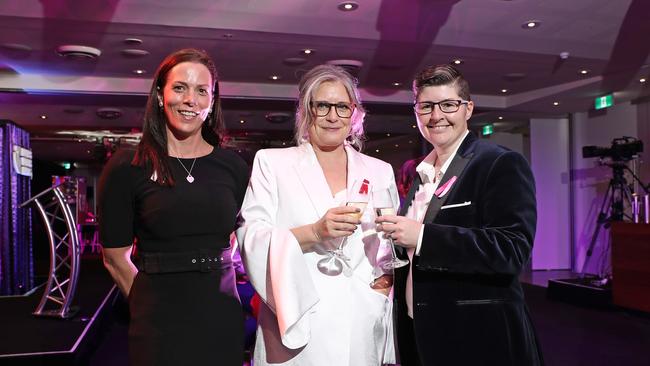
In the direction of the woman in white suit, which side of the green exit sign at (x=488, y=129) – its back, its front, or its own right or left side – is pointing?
front

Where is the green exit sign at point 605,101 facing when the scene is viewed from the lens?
facing the viewer and to the left of the viewer

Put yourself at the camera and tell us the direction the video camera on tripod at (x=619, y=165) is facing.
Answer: facing to the left of the viewer

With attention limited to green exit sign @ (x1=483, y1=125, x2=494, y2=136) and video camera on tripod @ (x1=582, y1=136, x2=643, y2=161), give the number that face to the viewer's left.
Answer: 1

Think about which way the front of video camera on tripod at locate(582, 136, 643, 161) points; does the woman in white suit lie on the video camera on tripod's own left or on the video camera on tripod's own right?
on the video camera on tripod's own left

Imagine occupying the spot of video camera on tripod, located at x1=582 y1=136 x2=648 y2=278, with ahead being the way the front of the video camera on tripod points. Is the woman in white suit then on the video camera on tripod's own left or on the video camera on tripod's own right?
on the video camera on tripod's own left

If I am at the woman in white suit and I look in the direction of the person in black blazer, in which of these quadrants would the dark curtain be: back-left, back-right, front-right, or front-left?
back-left

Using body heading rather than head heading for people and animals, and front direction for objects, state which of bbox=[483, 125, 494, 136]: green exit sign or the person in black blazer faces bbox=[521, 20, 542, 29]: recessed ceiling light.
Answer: the green exit sign

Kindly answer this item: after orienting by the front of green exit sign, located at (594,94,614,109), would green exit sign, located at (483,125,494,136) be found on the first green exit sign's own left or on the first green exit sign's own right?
on the first green exit sign's own right

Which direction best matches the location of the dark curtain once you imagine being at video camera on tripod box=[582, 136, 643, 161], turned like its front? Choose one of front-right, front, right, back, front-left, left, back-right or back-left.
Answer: front-left

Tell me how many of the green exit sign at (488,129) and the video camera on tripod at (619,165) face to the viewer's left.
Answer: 1

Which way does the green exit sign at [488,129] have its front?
toward the camera
